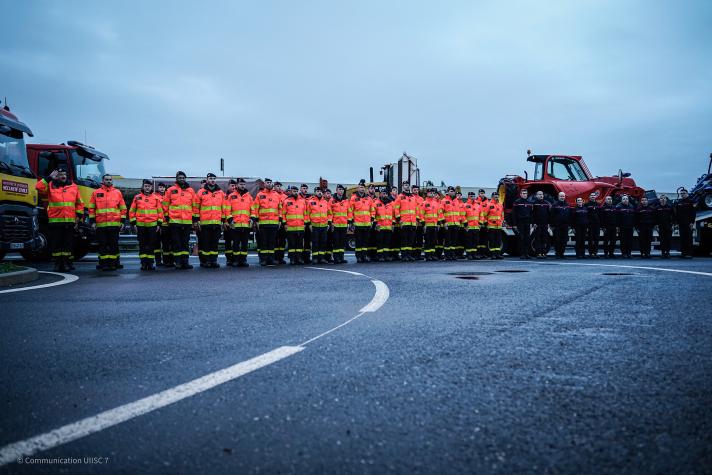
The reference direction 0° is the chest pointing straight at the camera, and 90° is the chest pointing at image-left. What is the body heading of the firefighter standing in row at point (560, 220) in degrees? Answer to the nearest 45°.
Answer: approximately 0°

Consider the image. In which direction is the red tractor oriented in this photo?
to the viewer's right

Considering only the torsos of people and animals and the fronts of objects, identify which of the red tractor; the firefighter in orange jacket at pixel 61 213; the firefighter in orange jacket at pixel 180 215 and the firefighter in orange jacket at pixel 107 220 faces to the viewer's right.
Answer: the red tractor

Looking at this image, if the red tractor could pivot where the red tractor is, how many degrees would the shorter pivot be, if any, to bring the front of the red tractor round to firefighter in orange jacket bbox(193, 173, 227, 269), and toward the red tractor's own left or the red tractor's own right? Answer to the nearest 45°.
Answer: approximately 135° to the red tractor's own right

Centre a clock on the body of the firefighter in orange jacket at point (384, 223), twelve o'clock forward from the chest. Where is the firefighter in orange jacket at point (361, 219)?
the firefighter in orange jacket at point (361, 219) is roughly at 2 o'clock from the firefighter in orange jacket at point (384, 223).

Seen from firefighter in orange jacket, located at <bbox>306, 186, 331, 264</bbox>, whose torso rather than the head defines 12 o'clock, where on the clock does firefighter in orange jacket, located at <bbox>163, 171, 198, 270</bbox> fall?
firefighter in orange jacket, located at <bbox>163, 171, 198, 270</bbox> is roughly at 2 o'clock from firefighter in orange jacket, located at <bbox>306, 186, 331, 264</bbox>.

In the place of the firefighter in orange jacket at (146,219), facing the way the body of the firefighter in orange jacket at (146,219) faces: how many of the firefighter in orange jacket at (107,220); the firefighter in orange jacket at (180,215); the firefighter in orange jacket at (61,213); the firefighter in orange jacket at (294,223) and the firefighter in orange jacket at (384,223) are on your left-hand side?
3

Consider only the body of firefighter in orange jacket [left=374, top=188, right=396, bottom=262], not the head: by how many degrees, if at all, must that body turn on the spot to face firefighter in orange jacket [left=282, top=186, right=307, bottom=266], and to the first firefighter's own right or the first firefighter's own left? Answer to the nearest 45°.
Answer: approximately 45° to the first firefighter's own right

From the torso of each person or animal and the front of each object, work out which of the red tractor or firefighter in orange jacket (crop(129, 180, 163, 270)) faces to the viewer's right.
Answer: the red tractor

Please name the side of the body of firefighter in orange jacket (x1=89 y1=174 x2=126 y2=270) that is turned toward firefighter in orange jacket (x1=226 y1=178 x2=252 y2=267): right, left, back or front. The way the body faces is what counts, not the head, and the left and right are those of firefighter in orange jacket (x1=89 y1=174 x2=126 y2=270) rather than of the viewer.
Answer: left

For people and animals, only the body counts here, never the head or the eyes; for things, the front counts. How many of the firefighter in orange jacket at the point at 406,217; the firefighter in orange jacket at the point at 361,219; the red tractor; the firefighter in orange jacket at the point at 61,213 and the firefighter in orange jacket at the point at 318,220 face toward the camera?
4
